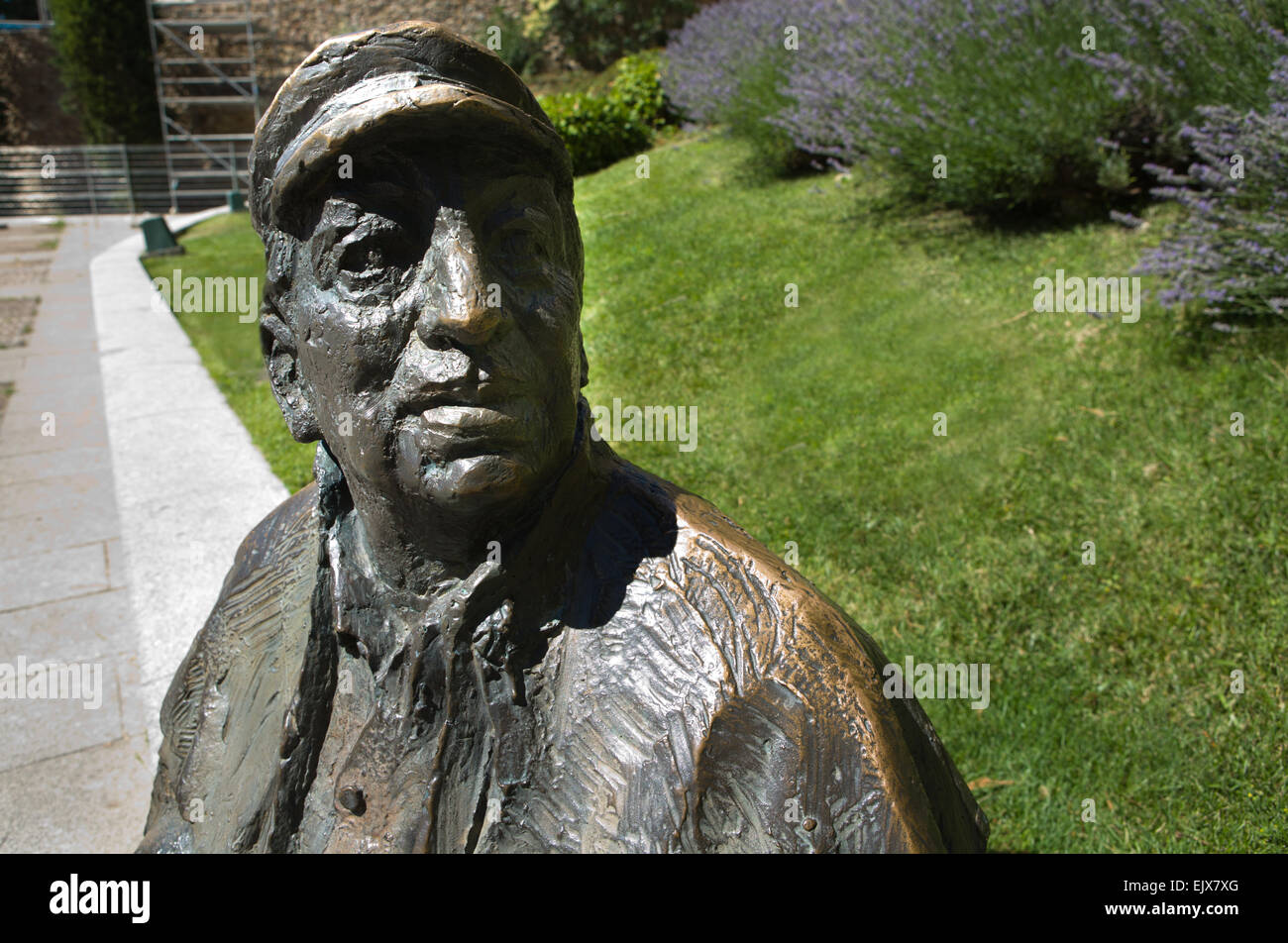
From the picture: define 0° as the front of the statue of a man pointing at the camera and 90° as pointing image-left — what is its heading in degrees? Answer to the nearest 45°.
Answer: approximately 0°

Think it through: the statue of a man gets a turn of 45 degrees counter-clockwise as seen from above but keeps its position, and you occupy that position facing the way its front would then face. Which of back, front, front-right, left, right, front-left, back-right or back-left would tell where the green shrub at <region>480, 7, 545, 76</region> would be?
back-left

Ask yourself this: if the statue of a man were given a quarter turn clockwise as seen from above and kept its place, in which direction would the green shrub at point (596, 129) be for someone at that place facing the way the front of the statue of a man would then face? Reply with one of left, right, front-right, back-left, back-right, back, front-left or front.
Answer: right

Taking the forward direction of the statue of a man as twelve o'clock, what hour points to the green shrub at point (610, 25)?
The green shrub is roughly at 6 o'clock from the statue of a man.

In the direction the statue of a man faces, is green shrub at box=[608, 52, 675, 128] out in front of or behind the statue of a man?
behind

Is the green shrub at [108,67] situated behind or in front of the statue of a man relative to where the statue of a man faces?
behind
